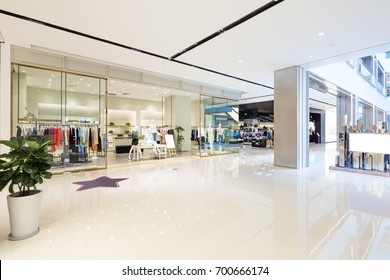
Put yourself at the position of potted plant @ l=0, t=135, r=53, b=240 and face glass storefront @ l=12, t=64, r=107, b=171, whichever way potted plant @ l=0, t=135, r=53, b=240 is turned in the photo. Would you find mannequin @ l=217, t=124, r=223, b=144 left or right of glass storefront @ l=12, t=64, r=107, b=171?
right

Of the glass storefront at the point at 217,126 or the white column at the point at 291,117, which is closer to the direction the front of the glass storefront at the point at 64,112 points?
the white column

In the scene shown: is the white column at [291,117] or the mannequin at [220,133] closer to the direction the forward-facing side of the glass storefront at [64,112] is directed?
the white column

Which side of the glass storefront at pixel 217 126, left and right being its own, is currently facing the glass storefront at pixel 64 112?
right

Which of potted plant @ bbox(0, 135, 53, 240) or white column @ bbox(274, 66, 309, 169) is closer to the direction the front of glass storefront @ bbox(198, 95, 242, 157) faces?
the white column

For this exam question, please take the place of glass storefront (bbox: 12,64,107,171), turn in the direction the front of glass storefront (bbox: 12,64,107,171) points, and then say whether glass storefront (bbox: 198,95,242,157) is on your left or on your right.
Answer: on your left

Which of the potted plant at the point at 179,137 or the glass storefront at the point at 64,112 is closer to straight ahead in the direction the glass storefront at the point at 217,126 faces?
the glass storefront

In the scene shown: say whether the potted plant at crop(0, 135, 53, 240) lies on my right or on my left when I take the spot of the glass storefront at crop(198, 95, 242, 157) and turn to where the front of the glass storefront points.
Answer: on my right

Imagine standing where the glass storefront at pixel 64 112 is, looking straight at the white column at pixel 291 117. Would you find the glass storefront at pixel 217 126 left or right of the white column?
left

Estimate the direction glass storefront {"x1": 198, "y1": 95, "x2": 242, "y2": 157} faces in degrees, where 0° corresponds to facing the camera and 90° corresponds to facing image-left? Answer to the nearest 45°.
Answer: approximately 315°
